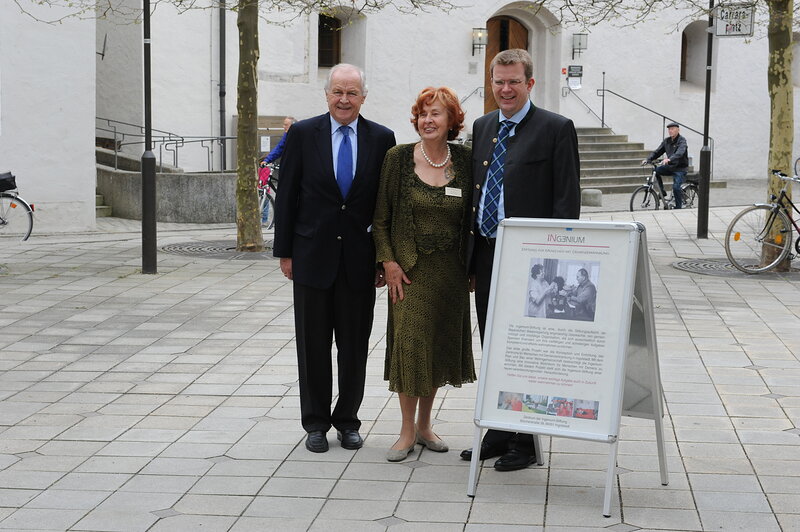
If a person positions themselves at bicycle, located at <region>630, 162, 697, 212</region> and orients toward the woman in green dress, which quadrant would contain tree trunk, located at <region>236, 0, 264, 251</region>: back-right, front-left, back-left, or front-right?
front-right

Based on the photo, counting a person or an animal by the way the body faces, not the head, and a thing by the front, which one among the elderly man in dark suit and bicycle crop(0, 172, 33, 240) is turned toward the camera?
the elderly man in dark suit

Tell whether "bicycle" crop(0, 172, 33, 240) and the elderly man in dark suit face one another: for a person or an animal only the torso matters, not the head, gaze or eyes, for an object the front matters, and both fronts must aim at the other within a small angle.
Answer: no

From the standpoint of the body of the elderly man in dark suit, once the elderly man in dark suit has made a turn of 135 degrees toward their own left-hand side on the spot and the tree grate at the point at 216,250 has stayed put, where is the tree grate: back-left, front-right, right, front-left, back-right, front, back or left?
front-left

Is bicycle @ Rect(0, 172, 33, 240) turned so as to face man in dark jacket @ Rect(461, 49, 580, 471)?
no

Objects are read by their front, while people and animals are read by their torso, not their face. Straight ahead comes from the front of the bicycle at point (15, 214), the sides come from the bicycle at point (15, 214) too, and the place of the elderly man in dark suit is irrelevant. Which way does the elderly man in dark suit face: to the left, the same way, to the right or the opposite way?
to the left

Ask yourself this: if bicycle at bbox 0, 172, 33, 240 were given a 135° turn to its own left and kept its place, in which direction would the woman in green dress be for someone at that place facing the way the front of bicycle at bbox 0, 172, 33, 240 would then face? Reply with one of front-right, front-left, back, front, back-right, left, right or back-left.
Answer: front-right

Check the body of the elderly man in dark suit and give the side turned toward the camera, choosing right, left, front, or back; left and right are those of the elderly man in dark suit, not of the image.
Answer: front

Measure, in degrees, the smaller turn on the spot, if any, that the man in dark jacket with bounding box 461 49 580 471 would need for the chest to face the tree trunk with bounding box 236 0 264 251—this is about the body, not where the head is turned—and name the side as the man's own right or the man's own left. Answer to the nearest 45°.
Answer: approximately 135° to the man's own right

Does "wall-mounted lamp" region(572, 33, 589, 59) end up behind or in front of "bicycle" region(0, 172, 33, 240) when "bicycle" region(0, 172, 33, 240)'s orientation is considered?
behind

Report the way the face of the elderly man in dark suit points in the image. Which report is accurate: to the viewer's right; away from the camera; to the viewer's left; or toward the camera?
toward the camera

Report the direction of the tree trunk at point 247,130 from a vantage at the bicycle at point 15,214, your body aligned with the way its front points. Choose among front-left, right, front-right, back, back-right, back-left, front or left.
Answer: back-left

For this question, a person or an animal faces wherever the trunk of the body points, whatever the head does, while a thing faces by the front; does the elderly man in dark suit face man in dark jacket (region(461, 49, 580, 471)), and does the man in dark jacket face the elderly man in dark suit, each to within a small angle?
no

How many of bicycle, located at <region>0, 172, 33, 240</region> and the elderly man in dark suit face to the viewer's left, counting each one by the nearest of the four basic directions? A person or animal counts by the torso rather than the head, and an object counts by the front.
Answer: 1

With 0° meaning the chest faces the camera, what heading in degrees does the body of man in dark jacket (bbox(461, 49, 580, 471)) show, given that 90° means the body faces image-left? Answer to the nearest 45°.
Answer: approximately 45°

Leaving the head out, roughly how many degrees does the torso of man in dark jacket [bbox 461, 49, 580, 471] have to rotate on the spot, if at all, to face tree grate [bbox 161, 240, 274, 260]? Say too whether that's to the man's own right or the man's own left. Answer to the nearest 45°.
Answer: approximately 90° to the man's own right

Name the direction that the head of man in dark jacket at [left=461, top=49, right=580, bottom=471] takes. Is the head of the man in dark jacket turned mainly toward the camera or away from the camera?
toward the camera

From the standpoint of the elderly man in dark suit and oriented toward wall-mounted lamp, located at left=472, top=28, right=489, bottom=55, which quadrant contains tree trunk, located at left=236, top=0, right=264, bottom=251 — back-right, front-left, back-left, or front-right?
front-left

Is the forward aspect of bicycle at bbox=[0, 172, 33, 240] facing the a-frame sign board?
no
